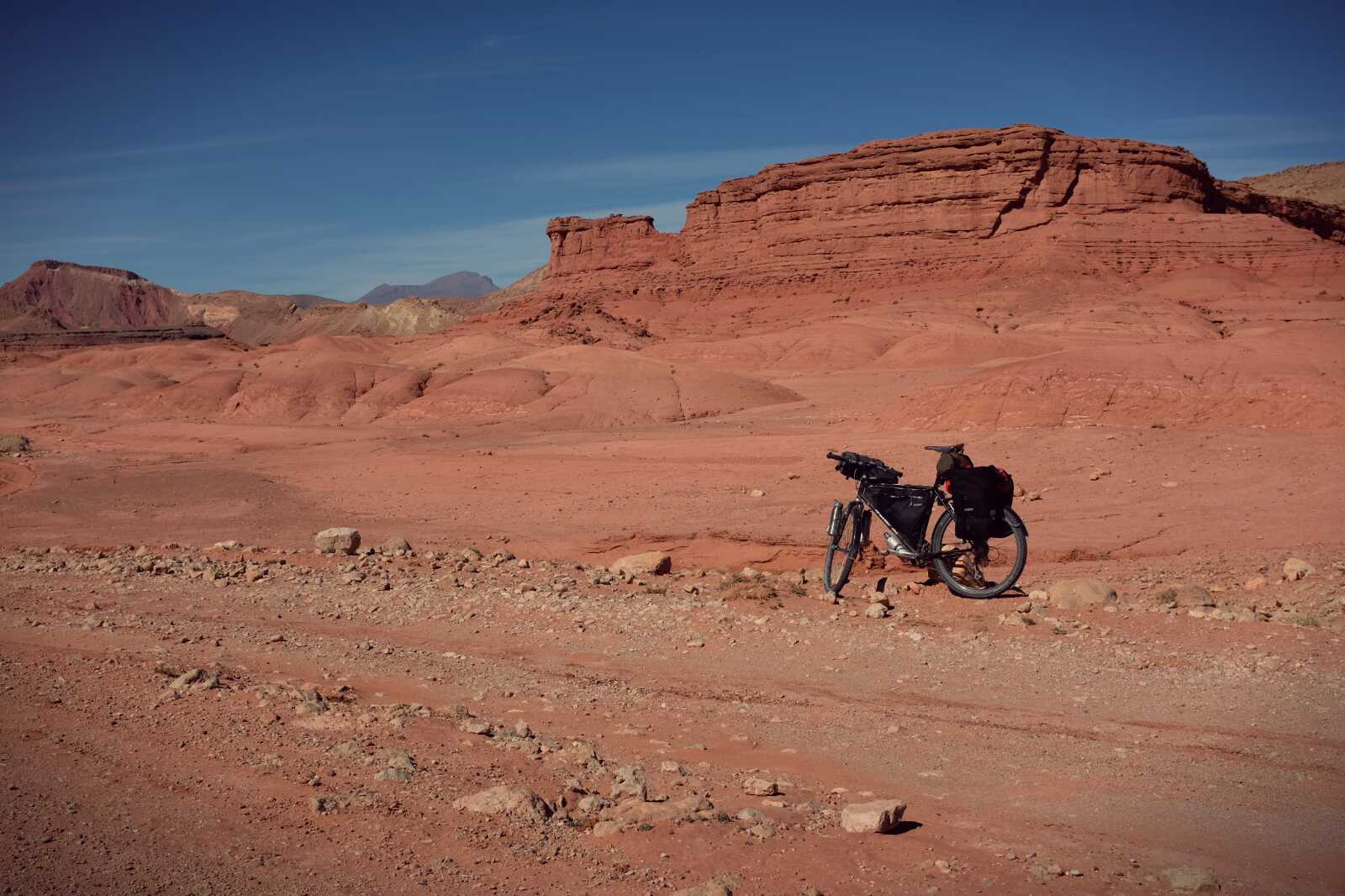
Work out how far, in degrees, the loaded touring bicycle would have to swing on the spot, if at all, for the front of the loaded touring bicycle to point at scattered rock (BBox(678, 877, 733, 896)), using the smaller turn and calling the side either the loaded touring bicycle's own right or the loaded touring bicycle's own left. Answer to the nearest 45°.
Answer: approximately 90° to the loaded touring bicycle's own left

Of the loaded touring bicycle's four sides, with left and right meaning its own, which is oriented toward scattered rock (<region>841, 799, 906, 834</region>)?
left

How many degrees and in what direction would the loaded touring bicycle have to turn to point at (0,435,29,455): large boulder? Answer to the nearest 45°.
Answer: approximately 45° to its right

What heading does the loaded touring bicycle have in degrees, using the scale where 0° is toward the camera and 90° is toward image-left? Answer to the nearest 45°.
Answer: approximately 90°

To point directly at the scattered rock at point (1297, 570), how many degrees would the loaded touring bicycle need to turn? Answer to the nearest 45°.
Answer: approximately 180°

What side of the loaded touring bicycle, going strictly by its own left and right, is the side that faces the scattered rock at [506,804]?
left

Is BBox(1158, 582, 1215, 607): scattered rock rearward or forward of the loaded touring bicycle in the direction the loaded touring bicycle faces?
rearward

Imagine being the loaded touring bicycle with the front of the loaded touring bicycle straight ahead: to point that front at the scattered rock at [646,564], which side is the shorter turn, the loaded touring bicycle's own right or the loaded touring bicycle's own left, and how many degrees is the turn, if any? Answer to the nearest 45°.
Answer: approximately 45° to the loaded touring bicycle's own right
